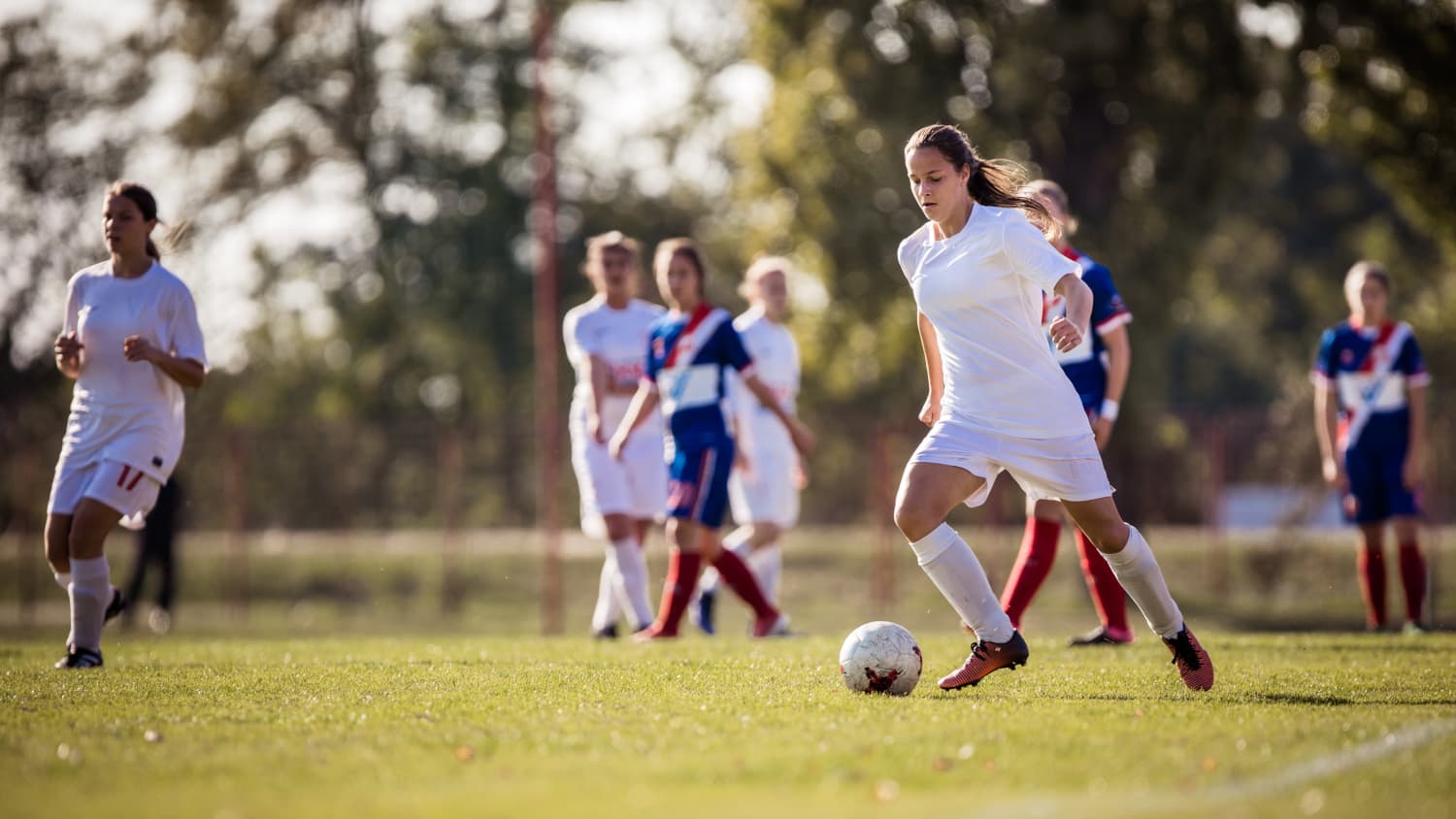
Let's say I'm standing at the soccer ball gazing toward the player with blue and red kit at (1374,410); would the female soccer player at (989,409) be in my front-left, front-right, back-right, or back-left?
front-right

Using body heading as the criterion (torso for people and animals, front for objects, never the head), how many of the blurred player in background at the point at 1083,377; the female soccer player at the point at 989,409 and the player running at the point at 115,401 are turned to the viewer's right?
0

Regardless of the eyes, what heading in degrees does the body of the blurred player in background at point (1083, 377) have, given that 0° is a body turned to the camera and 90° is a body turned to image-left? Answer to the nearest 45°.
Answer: approximately 45°

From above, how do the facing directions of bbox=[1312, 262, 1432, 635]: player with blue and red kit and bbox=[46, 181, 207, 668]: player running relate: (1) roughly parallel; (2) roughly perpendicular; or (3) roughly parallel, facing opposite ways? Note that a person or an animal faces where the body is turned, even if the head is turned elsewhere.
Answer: roughly parallel

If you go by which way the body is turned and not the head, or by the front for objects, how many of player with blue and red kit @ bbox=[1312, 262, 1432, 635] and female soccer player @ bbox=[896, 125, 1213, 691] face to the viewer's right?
0

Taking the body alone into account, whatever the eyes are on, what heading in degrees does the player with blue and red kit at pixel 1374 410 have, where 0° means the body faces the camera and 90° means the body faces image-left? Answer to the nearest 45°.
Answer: approximately 0°

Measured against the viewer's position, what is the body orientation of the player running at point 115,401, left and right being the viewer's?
facing the viewer and to the left of the viewer

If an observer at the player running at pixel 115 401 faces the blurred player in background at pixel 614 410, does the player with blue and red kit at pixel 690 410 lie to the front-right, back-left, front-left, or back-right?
front-right

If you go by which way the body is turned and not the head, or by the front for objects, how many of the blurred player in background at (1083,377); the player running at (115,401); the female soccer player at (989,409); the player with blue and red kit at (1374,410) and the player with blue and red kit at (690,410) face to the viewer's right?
0

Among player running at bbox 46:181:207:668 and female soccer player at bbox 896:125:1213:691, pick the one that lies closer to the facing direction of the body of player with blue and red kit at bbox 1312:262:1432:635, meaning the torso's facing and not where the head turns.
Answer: the female soccer player

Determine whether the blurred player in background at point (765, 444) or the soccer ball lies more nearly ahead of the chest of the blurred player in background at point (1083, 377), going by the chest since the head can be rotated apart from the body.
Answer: the soccer ball

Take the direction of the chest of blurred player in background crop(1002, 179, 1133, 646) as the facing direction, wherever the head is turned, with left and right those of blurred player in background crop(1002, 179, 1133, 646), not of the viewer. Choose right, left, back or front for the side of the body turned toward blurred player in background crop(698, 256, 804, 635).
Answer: right

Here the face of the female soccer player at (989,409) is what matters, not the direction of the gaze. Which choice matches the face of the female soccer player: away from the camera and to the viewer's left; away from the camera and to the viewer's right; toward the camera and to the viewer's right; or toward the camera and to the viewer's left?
toward the camera and to the viewer's left

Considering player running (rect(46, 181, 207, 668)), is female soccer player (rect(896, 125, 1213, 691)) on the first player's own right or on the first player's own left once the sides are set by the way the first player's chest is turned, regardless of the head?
on the first player's own left

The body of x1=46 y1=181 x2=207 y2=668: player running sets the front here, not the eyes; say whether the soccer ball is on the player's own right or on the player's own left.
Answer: on the player's own left

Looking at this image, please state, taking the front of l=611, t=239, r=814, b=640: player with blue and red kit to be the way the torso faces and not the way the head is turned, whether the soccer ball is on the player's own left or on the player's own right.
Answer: on the player's own left

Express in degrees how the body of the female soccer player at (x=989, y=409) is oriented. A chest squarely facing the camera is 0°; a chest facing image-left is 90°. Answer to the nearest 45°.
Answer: approximately 45°

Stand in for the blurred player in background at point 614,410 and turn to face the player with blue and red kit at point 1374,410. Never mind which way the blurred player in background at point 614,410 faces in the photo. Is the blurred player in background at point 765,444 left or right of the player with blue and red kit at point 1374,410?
left
